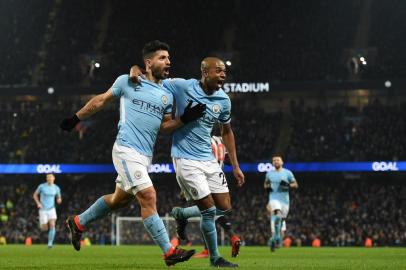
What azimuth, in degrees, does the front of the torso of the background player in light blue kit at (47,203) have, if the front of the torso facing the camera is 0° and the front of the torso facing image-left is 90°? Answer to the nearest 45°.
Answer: approximately 0°

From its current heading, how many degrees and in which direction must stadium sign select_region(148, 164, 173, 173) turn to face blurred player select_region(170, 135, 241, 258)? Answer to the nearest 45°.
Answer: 0° — it already faces them

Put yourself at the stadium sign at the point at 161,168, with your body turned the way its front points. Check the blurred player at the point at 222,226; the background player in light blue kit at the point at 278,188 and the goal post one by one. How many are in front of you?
3

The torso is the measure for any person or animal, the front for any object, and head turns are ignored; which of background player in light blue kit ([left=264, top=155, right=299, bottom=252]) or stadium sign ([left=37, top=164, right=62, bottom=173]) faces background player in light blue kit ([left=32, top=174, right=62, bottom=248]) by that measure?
the stadium sign

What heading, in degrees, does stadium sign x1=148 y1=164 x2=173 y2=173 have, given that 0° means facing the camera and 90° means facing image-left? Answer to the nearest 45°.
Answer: approximately 0°

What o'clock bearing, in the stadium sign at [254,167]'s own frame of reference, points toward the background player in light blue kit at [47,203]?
The background player in light blue kit is roughly at 1 o'clock from the stadium sign.

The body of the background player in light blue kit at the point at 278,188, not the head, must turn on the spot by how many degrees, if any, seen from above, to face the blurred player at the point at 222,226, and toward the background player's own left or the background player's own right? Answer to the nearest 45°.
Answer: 0° — they already face them

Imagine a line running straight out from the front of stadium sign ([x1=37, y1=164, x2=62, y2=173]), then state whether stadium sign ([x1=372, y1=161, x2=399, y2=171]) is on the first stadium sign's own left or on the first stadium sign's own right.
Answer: on the first stadium sign's own left
